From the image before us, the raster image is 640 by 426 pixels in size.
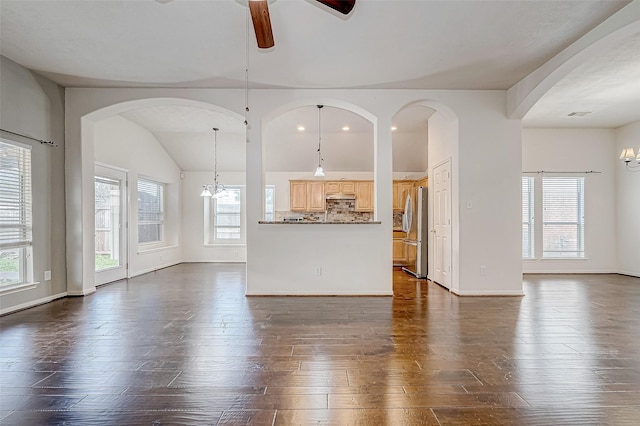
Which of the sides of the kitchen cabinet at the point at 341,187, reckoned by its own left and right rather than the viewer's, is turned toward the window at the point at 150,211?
right

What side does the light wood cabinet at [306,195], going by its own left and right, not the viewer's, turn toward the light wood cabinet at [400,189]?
left

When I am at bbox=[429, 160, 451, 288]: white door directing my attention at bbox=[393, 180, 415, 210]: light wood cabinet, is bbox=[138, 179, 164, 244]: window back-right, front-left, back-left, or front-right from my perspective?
front-left

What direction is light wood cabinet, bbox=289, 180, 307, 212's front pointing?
toward the camera

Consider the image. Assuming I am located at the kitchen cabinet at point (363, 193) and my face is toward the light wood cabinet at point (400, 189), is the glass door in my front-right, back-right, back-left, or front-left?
back-right

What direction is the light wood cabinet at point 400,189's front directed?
toward the camera

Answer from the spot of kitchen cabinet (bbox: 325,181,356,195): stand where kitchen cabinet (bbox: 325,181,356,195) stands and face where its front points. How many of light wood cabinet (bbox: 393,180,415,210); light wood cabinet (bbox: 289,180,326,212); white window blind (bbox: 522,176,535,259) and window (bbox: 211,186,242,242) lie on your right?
2

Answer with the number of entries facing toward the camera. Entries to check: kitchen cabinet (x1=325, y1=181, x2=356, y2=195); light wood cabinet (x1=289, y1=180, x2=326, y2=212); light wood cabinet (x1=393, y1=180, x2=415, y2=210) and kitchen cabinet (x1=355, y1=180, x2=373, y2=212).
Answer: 4

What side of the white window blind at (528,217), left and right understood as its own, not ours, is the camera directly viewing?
front

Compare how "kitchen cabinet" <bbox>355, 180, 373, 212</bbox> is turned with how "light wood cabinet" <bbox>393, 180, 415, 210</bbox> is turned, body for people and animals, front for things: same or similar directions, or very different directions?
same or similar directions

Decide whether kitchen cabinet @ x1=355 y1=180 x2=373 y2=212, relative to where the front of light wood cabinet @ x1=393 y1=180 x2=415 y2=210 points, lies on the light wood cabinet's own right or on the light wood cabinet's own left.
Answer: on the light wood cabinet's own right

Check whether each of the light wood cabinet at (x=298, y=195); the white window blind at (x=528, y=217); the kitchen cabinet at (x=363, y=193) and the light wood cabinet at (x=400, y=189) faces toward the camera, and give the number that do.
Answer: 4
